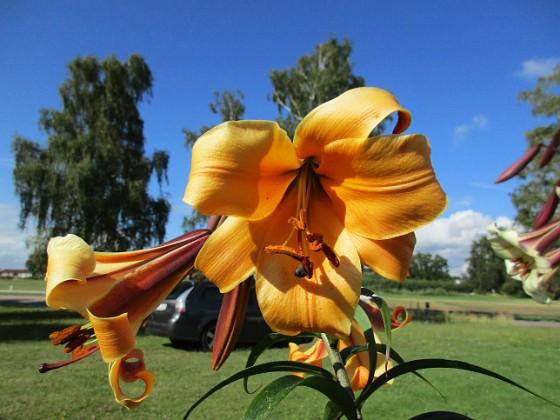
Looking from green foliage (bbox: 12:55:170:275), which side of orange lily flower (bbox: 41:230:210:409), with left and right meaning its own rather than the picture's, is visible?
right

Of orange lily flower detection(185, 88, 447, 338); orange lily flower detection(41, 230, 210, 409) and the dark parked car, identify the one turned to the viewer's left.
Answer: orange lily flower detection(41, 230, 210, 409)

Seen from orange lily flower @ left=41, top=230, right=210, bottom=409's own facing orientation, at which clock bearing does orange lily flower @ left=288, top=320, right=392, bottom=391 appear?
orange lily flower @ left=288, top=320, right=392, bottom=391 is roughly at 5 o'clock from orange lily flower @ left=41, top=230, right=210, bottom=409.

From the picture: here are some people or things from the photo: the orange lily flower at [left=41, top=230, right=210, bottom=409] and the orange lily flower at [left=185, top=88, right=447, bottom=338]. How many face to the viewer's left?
1

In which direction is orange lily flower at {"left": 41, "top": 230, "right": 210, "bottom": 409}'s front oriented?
to the viewer's left

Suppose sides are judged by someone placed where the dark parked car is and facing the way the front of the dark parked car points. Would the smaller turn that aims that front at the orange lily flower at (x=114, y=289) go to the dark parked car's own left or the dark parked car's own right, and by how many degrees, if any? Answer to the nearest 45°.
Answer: approximately 135° to the dark parked car's own right

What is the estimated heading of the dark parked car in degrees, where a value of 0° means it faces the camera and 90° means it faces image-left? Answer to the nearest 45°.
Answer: approximately 225°

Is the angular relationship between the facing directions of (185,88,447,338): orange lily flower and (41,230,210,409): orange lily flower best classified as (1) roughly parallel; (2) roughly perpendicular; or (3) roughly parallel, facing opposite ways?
roughly perpendicular

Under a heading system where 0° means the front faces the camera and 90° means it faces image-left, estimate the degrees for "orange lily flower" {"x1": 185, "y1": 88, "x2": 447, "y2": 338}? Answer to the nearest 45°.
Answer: approximately 0°

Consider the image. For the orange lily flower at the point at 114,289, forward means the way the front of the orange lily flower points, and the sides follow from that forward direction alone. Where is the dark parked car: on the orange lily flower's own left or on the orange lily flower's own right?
on the orange lily flower's own right
